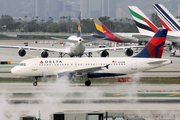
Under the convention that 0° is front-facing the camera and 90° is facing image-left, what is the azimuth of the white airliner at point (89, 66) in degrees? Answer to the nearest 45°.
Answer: approximately 90°
